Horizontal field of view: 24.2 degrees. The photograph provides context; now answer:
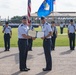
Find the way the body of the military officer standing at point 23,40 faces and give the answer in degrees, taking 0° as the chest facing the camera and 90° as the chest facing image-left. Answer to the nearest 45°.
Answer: approximately 315°

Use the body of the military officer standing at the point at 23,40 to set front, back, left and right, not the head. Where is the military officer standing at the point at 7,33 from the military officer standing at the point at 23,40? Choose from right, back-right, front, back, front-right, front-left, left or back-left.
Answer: back-left
